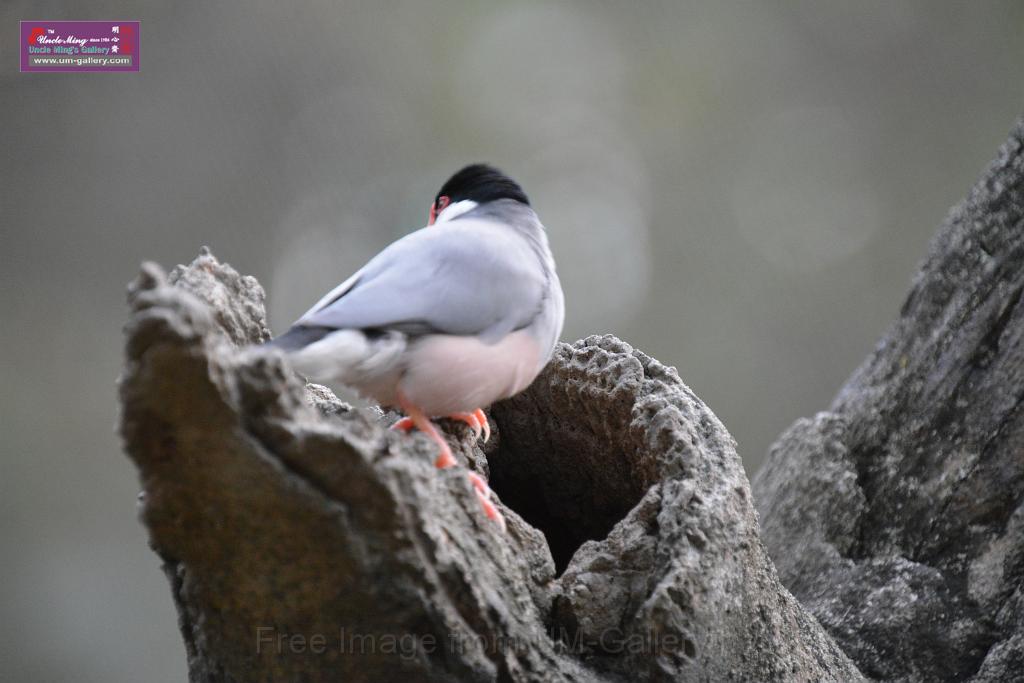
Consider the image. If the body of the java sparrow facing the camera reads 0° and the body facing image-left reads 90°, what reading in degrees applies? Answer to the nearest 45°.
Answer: approximately 270°

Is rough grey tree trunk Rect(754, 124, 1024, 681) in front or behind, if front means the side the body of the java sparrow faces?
in front
